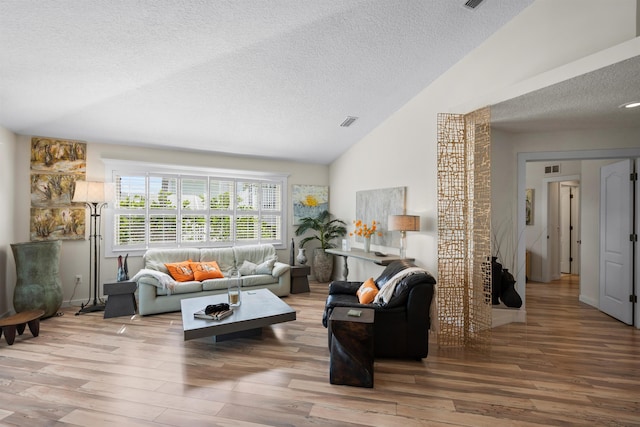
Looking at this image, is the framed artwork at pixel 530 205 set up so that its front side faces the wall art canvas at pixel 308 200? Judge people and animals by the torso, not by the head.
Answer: no

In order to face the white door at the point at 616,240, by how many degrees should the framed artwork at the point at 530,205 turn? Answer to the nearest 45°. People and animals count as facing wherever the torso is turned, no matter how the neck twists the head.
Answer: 0° — it already faces it

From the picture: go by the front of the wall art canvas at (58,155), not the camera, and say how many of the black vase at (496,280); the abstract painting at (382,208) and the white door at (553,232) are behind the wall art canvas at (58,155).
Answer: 0

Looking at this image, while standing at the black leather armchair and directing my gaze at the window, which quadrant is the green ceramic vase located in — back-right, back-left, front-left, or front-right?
front-left

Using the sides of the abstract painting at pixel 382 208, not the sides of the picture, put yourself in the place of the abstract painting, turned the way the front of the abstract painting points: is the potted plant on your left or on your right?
on your right

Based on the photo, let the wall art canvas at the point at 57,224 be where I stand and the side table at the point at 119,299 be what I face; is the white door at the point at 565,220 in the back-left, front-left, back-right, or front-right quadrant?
front-left

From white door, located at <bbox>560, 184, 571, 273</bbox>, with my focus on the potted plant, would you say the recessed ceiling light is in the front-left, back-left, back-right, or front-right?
front-left

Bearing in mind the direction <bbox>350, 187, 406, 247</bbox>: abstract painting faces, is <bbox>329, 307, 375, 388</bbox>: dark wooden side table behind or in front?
in front

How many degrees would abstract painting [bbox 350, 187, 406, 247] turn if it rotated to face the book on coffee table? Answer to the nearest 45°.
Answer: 0° — it already faces it

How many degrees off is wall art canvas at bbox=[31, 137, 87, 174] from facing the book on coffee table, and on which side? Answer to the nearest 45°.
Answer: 0° — it already faces it

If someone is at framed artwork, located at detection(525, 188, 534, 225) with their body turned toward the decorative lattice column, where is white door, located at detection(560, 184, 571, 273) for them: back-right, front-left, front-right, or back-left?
back-left

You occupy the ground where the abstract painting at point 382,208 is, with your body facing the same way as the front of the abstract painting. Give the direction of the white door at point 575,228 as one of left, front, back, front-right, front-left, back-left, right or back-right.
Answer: back

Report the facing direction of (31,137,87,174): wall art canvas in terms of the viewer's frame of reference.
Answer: facing the viewer and to the right of the viewer
